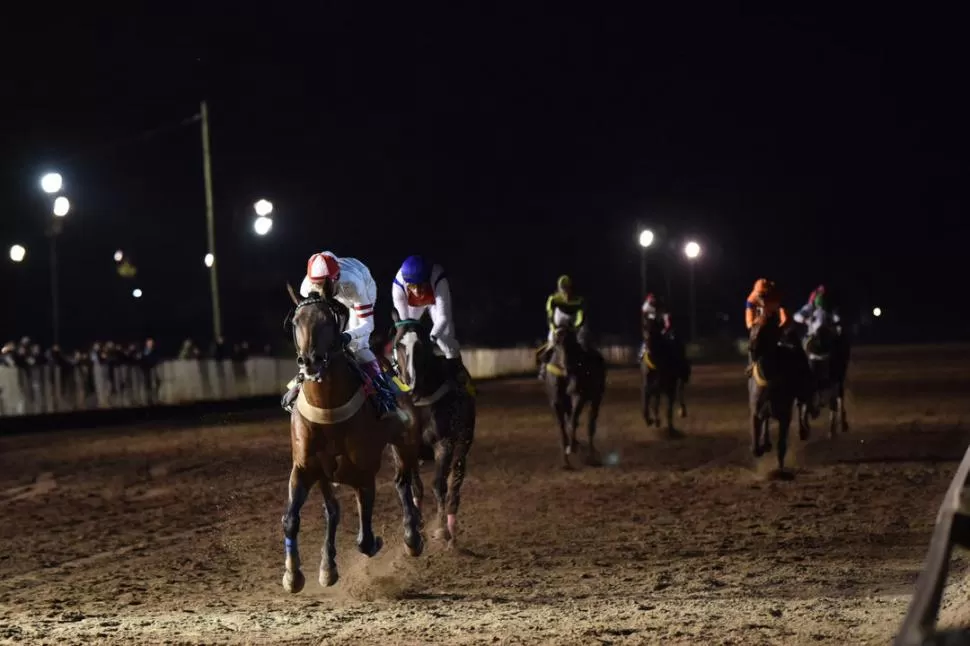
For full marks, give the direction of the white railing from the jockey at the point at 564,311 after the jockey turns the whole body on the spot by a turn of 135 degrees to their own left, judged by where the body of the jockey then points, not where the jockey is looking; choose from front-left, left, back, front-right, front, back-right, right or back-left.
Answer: left

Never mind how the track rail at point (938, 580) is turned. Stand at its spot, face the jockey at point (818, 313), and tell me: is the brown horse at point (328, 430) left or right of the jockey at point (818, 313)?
left

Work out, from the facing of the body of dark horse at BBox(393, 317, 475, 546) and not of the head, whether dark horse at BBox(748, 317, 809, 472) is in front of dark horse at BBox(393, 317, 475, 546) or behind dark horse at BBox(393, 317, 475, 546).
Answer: behind

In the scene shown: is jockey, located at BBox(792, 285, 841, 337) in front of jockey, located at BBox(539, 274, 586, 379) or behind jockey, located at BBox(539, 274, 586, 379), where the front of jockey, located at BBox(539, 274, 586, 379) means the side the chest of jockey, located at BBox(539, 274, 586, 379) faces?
behind

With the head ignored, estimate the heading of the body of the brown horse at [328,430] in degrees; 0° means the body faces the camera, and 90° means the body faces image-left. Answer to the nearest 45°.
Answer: approximately 45°

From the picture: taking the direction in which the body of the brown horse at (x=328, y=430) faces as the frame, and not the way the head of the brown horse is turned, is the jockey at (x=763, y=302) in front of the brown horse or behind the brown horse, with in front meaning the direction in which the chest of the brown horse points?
behind

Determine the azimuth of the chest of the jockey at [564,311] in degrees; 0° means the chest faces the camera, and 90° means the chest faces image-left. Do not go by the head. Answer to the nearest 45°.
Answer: approximately 0°

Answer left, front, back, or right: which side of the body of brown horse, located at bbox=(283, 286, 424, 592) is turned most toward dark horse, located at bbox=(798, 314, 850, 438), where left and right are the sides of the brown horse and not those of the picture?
back
